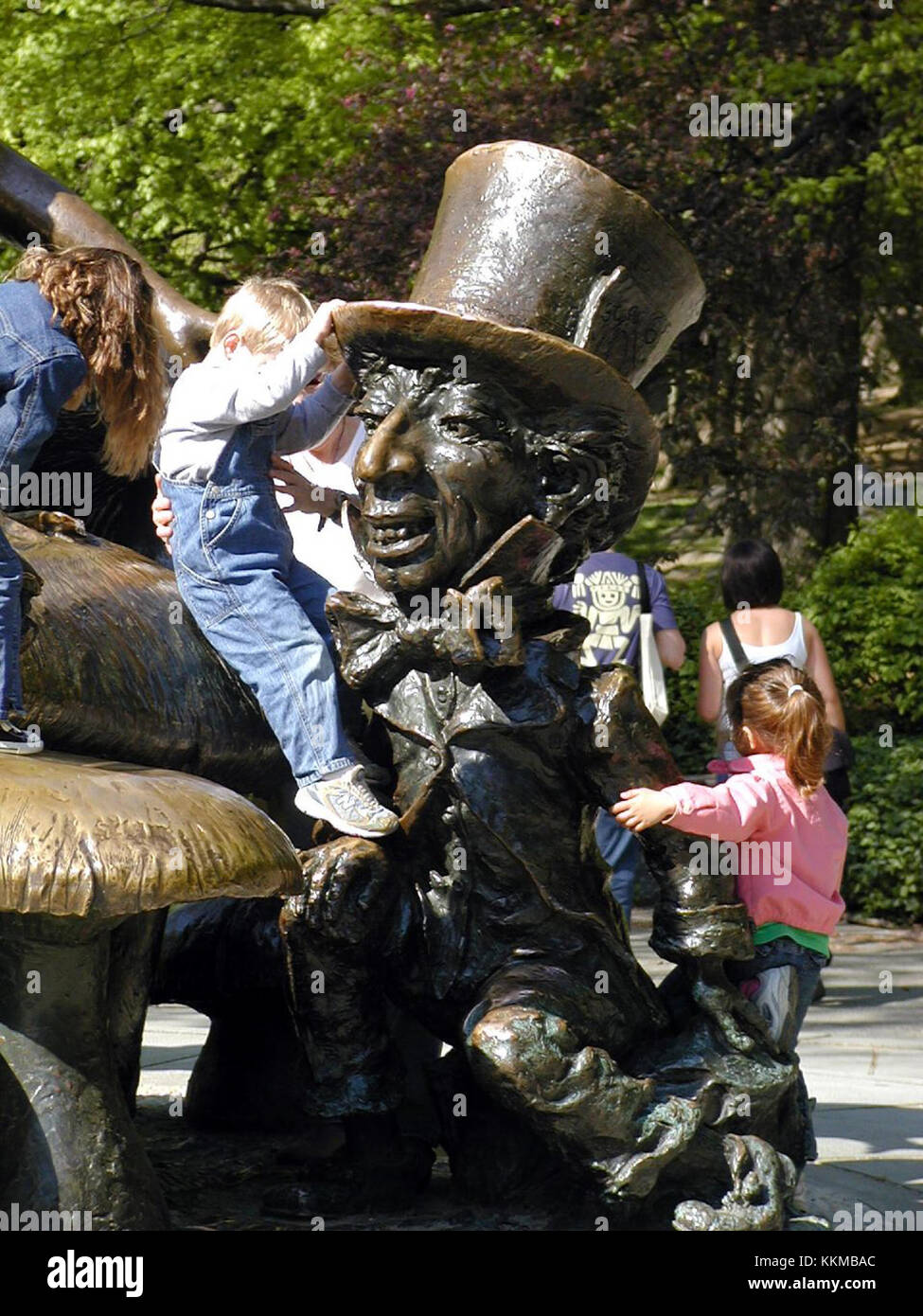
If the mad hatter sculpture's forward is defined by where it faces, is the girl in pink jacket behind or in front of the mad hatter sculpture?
behind

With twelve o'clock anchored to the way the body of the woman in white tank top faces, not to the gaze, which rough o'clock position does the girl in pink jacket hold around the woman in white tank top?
The girl in pink jacket is roughly at 6 o'clock from the woman in white tank top.

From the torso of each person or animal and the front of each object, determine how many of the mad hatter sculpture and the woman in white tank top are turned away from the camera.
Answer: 1

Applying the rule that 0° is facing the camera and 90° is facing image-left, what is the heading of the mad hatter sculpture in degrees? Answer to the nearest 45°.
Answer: approximately 45°

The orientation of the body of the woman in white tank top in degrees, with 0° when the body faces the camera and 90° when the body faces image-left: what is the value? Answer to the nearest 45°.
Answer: approximately 180°

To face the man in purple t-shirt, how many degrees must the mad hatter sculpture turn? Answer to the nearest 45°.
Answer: approximately 135° to its right

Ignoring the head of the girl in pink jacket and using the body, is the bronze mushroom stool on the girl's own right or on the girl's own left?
on the girl's own left

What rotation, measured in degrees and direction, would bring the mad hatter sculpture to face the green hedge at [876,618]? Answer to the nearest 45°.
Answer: approximately 135° to its right

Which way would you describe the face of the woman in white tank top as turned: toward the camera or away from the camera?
away from the camera

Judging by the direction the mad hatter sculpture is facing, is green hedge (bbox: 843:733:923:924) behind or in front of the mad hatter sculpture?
behind

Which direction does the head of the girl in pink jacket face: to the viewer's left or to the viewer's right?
to the viewer's left

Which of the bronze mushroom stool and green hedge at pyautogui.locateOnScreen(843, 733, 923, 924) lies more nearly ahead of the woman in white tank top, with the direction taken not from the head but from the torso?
the green hedge

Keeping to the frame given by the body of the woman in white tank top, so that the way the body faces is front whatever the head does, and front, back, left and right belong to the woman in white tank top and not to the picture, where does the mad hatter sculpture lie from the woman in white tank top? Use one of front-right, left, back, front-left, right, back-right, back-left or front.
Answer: back

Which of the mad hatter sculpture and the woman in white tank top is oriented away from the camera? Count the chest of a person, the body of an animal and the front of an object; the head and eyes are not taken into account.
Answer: the woman in white tank top

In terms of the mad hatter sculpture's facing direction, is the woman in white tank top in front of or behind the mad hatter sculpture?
behind
